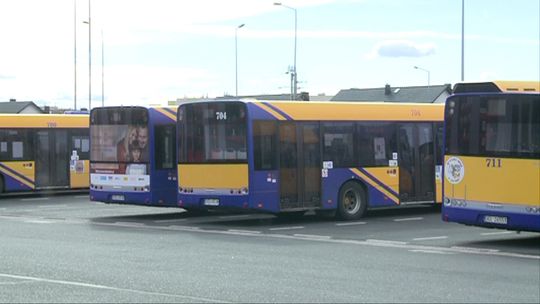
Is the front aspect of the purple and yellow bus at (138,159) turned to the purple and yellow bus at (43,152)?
no

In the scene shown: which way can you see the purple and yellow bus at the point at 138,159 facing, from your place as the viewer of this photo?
facing away from the viewer and to the right of the viewer

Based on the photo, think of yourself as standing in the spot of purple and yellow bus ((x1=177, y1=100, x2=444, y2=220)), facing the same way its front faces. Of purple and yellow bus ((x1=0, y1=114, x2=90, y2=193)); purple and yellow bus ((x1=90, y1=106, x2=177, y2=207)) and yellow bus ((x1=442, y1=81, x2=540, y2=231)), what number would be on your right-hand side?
1

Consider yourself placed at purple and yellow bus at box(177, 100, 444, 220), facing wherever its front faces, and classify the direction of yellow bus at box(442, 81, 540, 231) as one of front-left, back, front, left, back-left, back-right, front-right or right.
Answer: right

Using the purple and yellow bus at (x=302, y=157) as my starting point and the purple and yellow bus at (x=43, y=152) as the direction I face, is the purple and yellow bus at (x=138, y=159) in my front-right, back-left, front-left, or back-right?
front-left

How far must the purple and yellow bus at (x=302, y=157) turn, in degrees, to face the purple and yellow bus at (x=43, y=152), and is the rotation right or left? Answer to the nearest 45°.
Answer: approximately 90° to its left

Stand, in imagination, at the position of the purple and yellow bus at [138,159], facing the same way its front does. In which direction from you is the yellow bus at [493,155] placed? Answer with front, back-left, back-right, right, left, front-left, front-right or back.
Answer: right

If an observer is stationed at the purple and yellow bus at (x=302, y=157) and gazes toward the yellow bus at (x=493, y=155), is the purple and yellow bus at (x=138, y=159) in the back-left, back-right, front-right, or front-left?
back-right

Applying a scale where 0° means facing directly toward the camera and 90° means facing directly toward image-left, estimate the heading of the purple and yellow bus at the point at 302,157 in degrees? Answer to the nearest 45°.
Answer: approximately 225°

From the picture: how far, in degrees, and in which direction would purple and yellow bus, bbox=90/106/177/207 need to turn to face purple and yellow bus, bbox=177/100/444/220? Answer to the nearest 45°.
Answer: approximately 90° to its right

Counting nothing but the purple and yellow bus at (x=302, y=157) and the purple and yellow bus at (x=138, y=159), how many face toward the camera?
0

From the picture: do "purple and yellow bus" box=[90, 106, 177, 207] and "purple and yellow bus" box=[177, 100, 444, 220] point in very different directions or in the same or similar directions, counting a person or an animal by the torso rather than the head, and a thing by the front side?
same or similar directions

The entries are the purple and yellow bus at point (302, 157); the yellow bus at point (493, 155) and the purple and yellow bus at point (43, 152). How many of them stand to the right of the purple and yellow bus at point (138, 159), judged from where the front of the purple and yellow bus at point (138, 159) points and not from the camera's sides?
2
